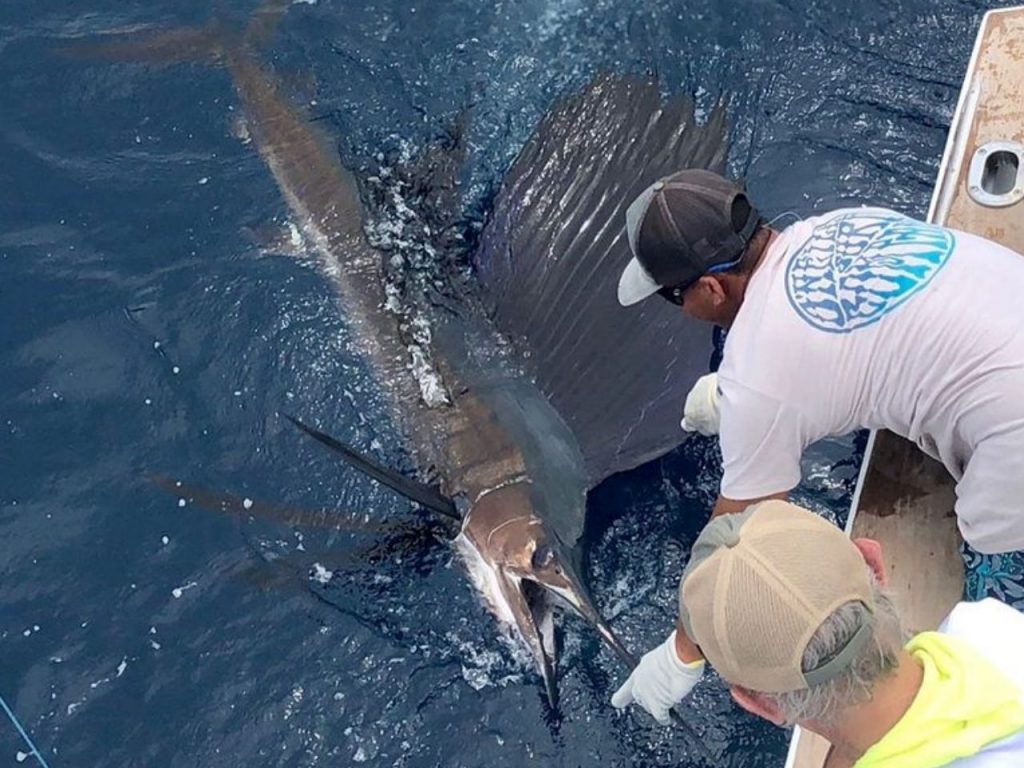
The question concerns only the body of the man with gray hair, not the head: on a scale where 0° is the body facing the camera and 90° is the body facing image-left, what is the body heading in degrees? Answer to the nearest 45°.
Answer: approximately 135°

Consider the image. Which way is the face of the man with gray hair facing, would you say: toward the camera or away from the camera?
away from the camera

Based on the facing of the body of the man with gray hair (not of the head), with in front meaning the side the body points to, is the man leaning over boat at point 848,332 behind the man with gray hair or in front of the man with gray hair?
in front
